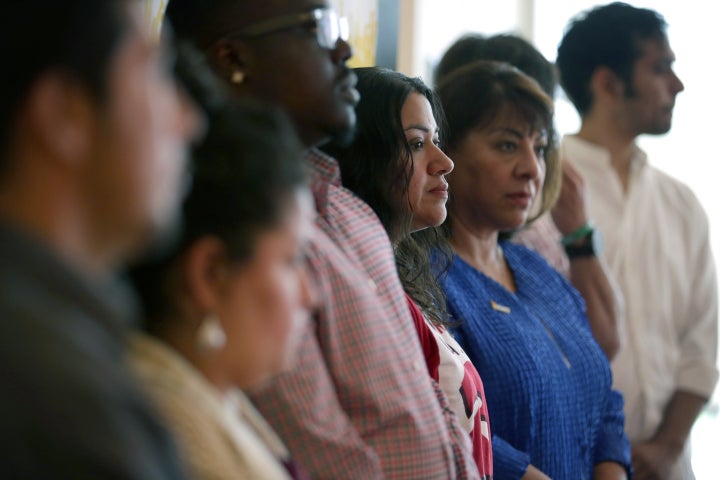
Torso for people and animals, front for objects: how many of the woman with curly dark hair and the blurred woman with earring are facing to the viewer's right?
2

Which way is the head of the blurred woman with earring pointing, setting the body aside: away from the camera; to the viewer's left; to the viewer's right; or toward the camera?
to the viewer's right

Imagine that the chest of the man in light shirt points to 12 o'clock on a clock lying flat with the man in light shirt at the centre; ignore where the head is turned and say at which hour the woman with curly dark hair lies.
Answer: The woman with curly dark hair is roughly at 2 o'clock from the man in light shirt.

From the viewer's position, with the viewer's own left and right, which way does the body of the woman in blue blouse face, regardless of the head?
facing the viewer and to the right of the viewer

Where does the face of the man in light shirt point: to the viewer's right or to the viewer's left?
to the viewer's right

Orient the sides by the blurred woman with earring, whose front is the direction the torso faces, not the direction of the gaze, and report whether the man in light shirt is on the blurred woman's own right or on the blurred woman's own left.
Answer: on the blurred woman's own left

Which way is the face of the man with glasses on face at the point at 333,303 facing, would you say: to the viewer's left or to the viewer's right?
to the viewer's right

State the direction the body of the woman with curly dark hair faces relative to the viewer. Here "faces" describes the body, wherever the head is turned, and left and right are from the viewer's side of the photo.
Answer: facing to the right of the viewer

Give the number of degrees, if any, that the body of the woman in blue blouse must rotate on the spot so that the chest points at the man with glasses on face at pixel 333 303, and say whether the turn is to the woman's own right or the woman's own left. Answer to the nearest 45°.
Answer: approximately 45° to the woman's own right

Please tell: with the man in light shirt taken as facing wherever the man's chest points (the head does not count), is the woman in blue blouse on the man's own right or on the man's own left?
on the man's own right

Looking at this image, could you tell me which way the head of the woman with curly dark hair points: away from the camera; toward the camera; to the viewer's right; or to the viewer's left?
to the viewer's right

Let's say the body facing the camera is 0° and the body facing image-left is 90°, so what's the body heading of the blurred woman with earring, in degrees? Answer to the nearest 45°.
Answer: approximately 270°
